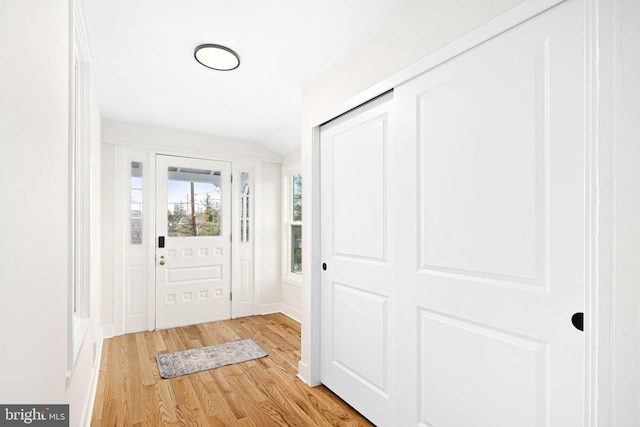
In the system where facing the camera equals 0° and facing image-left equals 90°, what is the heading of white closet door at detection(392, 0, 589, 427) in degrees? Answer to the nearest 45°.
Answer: approximately 45°

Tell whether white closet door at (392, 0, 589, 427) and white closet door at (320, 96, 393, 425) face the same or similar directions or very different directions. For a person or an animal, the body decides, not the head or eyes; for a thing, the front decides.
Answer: same or similar directions

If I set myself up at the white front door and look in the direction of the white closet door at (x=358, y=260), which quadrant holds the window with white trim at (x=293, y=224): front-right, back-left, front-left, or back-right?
front-left

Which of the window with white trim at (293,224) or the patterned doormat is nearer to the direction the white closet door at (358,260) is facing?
the patterned doormat

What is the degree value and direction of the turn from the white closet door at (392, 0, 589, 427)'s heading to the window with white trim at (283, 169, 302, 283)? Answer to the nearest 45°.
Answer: approximately 90° to its right

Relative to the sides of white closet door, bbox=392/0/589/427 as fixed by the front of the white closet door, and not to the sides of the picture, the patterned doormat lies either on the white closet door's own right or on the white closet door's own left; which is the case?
on the white closet door's own right

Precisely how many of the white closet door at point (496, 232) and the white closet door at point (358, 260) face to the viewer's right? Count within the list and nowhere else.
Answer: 0

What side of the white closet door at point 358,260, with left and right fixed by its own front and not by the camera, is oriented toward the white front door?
right

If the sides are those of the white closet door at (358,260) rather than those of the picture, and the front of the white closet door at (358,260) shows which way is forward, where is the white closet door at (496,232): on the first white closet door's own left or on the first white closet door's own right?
on the first white closet door's own left

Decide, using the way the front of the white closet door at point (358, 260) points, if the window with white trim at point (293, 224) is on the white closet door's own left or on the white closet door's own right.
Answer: on the white closet door's own right

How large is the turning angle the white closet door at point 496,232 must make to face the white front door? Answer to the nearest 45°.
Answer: approximately 45° to its right
